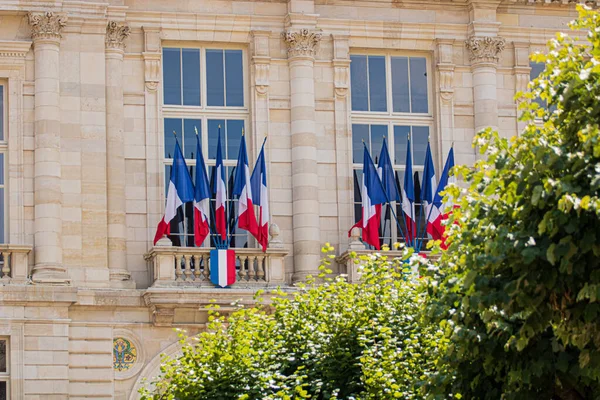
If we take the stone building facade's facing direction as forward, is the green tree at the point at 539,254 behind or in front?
in front

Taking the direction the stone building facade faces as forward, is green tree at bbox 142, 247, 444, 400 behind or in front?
in front

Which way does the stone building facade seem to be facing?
toward the camera

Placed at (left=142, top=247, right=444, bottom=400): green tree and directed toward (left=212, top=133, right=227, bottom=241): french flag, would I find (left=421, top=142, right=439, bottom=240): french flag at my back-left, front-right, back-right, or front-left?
front-right
